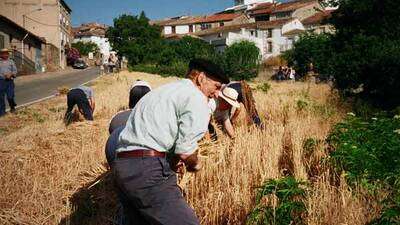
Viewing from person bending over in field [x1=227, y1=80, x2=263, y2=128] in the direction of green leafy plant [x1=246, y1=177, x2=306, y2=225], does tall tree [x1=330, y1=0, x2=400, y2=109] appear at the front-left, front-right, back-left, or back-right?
back-left

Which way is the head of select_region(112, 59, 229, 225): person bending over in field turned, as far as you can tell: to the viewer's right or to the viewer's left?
to the viewer's right

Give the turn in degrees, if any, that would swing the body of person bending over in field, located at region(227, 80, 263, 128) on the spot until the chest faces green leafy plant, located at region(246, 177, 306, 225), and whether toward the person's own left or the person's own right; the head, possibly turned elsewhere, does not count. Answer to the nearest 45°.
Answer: approximately 90° to the person's own left

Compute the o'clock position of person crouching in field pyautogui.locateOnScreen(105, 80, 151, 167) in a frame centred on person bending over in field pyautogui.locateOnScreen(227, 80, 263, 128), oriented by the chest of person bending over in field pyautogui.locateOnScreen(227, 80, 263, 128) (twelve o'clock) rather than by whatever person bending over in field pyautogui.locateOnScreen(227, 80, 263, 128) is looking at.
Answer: person crouching in field pyautogui.locateOnScreen(105, 80, 151, 167) is roughly at 10 o'clock from person bending over in field pyautogui.locateOnScreen(227, 80, 263, 128).

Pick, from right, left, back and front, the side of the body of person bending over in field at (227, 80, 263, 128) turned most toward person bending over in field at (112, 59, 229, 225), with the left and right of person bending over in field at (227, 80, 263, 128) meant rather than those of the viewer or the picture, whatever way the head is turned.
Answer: left

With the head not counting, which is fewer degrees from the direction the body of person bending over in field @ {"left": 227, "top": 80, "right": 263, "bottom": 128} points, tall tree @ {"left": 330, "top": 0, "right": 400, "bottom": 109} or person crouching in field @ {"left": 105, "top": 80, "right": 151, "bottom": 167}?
the person crouching in field

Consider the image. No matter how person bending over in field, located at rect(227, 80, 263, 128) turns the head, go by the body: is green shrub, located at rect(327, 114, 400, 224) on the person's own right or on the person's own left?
on the person's own left

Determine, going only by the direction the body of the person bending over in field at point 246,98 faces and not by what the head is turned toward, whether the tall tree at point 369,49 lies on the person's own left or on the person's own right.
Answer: on the person's own right

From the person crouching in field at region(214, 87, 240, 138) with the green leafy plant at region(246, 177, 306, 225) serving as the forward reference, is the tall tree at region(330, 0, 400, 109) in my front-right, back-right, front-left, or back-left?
back-left

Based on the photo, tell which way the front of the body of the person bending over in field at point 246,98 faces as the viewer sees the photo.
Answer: to the viewer's left
